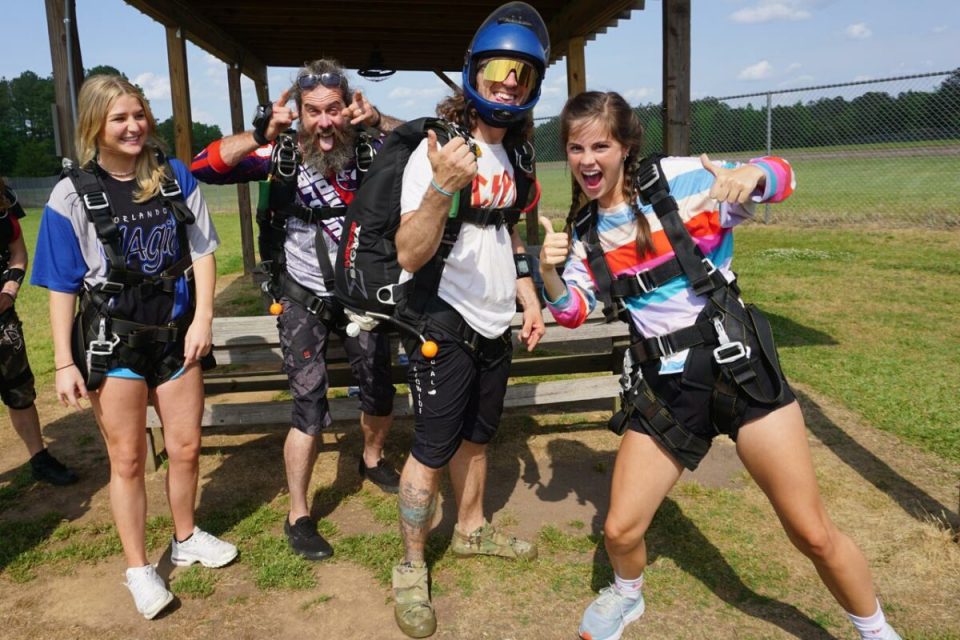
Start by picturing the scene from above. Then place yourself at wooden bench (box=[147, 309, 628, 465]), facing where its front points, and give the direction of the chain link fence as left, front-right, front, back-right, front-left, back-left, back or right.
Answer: back-left

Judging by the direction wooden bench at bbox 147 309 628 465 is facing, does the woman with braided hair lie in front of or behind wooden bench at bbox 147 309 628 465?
in front

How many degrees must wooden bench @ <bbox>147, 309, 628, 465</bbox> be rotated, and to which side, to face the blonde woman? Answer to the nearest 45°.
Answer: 0° — it already faces them

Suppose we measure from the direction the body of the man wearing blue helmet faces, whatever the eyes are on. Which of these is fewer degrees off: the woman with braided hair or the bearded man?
the woman with braided hair

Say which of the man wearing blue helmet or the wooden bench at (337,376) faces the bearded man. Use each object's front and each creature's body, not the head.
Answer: the wooden bench

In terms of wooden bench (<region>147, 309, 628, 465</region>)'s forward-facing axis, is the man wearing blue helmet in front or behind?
in front

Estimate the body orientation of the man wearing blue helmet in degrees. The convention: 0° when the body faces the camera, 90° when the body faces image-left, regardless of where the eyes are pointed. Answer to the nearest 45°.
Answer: approximately 315°

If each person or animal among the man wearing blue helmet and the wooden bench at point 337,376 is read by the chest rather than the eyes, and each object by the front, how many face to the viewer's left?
0
